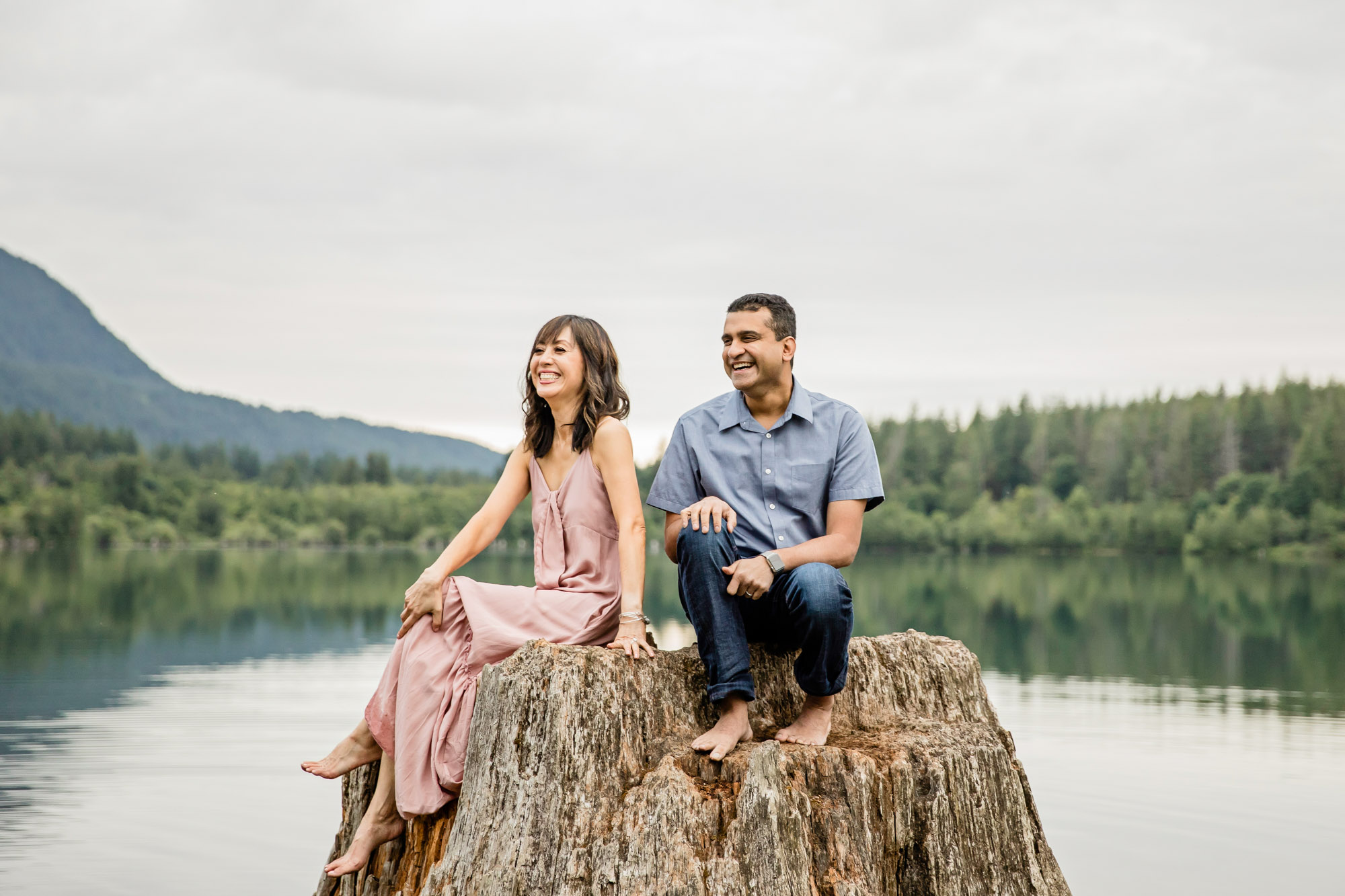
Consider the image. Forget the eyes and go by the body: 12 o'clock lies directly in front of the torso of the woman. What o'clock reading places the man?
The man is roughly at 8 o'clock from the woman.

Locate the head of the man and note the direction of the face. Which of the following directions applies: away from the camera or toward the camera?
toward the camera

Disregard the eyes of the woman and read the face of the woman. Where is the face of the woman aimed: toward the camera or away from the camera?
toward the camera

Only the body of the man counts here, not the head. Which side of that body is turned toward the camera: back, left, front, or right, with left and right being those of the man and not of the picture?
front

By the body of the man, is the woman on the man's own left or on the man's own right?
on the man's own right

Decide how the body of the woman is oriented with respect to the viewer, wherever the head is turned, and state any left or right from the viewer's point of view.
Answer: facing the viewer and to the left of the viewer

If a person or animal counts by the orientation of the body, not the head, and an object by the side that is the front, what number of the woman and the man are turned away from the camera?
0
